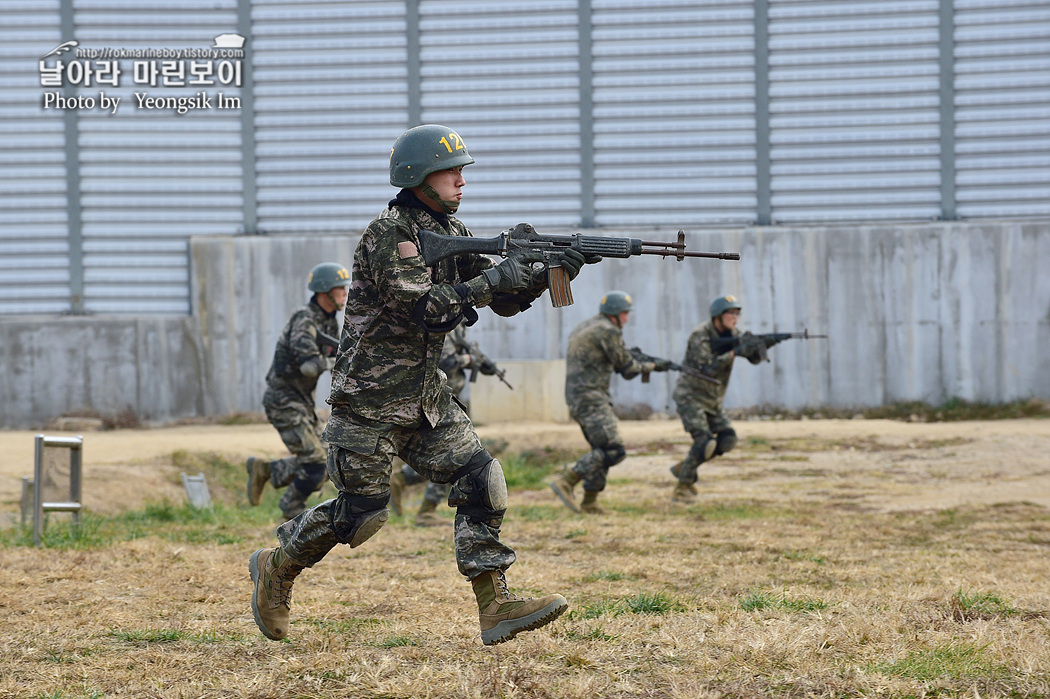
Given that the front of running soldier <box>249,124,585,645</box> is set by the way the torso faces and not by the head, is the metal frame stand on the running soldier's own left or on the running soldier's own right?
on the running soldier's own left

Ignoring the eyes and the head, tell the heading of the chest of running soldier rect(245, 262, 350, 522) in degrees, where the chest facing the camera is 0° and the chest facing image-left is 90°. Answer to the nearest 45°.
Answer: approximately 270°

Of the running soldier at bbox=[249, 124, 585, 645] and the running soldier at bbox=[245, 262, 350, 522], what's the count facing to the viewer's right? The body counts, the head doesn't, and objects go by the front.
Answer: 2

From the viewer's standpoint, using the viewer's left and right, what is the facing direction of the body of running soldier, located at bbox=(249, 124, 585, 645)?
facing to the right of the viewer

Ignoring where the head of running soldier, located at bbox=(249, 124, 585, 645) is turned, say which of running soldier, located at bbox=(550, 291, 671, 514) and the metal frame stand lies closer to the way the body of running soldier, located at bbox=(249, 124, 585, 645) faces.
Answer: the running soldier

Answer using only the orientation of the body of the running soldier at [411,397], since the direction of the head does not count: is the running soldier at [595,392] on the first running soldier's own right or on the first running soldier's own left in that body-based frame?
on the first running soldier's own left

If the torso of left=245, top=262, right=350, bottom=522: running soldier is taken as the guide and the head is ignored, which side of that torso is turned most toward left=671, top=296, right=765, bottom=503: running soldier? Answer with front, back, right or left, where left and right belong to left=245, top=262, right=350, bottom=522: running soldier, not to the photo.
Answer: front

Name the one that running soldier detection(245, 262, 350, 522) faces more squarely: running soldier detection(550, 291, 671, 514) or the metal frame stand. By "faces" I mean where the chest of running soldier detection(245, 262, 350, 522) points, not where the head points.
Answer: the running soldier

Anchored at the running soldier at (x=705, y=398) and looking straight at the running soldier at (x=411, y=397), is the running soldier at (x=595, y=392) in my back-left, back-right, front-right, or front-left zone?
front-right

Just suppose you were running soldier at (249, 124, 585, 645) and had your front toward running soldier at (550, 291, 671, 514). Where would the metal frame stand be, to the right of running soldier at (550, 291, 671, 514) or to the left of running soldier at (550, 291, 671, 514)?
left

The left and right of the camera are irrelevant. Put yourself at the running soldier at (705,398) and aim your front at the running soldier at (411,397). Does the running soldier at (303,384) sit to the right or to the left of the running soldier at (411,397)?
right

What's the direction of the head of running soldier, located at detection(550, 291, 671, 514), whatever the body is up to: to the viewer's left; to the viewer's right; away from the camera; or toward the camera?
to the viewer's right

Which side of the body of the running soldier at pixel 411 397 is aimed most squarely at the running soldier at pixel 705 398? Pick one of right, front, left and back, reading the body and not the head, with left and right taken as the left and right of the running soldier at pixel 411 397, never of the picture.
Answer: left

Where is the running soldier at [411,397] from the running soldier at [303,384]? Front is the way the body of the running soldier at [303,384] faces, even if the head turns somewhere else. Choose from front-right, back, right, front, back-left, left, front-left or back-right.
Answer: right

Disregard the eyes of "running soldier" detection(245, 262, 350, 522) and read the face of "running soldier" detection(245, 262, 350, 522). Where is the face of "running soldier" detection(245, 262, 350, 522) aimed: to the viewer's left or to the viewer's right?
to the viewer's right
